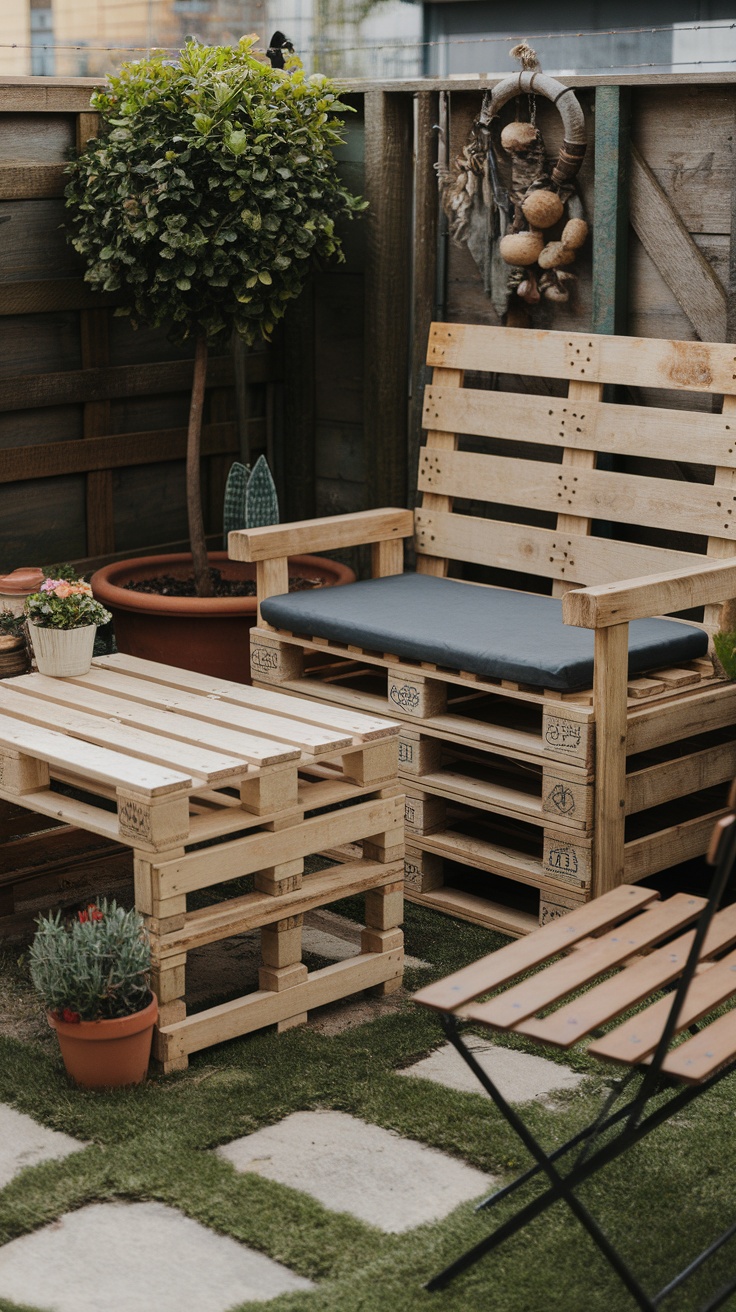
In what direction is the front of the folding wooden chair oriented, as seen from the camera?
facing away from the viewer and to the left of the viewer

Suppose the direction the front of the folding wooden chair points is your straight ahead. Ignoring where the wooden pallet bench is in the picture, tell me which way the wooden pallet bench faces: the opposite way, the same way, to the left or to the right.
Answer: to the left

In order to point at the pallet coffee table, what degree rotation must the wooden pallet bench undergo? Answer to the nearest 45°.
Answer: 0° — it already faces it

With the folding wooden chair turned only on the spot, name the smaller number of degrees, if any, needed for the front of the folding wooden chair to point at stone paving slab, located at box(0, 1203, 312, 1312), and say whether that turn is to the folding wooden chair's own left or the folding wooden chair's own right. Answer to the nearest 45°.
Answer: approximately 45° to the folding wooden chair's own left

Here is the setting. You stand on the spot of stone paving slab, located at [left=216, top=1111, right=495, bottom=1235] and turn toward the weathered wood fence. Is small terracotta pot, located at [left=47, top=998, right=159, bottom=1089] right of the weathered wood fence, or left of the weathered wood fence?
left

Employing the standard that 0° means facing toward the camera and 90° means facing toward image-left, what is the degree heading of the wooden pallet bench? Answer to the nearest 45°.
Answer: approximately 45°

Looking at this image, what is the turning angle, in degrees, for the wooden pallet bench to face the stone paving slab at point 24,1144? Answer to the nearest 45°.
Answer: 0° — it already faces it

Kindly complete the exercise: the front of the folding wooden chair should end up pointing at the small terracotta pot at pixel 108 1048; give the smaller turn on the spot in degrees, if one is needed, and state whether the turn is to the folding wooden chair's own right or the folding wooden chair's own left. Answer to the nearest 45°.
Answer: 0° — it already faces it
